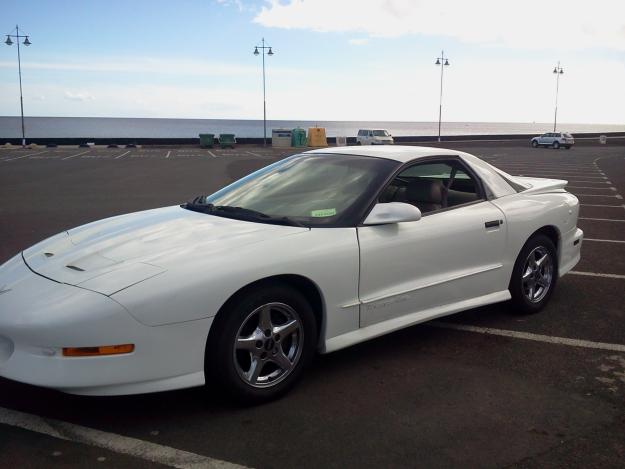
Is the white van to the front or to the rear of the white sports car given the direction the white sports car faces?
to the rear

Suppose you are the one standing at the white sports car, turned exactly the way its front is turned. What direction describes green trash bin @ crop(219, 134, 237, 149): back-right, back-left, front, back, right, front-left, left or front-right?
back-right

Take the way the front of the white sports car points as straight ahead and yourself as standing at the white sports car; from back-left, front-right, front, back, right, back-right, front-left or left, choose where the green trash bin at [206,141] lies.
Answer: back-right

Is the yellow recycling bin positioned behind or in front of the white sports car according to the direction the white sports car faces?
behind

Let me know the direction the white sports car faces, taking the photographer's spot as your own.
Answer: facing the viewer and to the left of the viewer

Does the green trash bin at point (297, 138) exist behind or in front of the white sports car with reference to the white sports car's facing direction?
behind
